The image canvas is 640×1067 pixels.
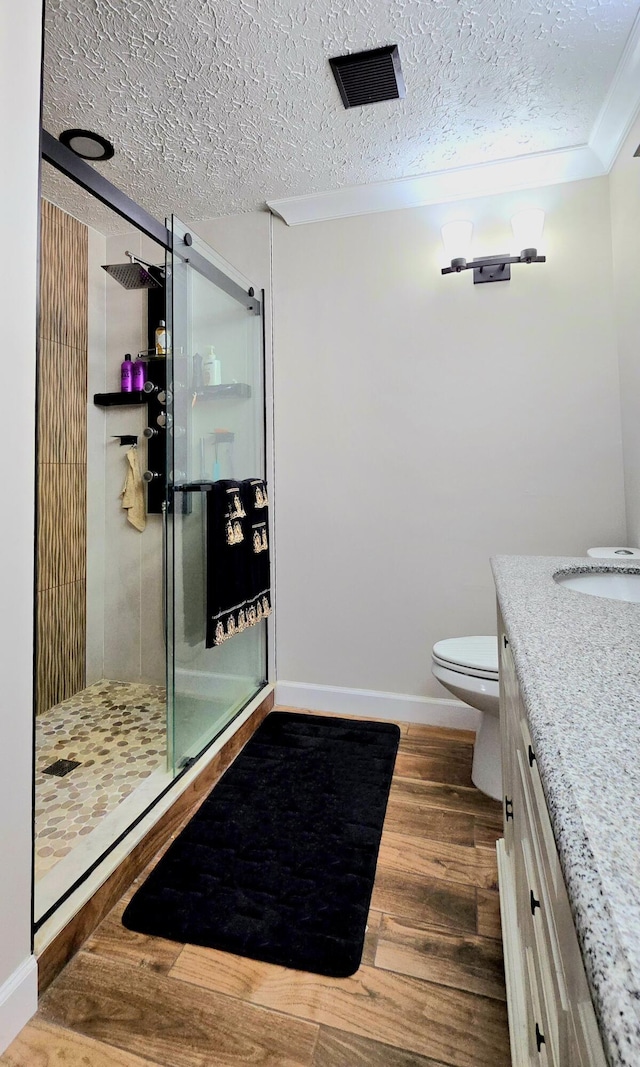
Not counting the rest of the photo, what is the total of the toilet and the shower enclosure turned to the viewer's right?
1

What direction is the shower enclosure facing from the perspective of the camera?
to the viewer's right

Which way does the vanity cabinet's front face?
to the viewer's left

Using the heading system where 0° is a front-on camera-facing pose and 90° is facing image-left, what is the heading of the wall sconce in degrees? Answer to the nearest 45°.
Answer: approximately 0°

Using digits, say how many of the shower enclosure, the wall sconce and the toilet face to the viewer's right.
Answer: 1

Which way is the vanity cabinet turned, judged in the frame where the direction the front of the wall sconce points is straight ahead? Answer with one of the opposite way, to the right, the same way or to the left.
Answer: to the right

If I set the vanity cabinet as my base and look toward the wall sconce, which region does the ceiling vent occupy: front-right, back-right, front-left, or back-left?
front-left

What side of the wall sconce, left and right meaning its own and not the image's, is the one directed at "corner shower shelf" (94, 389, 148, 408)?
right

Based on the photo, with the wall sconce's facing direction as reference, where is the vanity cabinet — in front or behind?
in front
